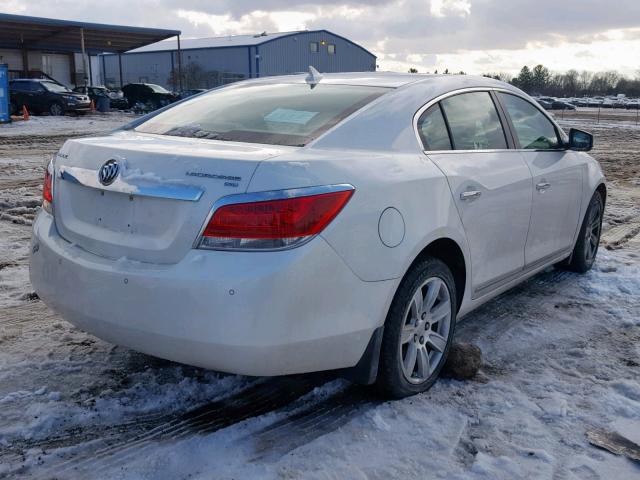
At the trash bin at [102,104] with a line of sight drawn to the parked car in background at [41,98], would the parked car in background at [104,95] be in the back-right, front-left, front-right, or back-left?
back-right

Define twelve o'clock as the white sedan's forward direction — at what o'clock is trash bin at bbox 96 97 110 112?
The trash bin is roughly at 10 o'clock from the white sedan.

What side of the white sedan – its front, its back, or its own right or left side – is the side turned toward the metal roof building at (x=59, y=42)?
left

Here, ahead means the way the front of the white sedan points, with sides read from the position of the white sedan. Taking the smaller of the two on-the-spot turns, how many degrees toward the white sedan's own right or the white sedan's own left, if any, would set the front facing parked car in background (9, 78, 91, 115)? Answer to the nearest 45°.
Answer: approximately 90° to the white sedan's own left

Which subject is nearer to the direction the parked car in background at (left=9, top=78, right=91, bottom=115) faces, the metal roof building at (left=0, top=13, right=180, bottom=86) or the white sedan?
the white sedan

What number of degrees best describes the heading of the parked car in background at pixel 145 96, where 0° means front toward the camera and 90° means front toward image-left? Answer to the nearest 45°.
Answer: approximately 315°

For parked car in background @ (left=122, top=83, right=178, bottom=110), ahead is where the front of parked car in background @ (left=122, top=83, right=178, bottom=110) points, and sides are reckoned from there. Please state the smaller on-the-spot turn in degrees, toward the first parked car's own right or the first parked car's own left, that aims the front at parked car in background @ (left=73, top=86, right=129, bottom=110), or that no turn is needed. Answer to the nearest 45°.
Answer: approximately 135° to the first parked car's own right

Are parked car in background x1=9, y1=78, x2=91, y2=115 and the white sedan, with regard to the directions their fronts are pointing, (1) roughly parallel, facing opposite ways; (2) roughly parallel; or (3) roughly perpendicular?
roughly perpendicular

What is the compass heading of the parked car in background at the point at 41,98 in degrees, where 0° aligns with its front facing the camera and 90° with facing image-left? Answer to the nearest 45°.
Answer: approximately 315°

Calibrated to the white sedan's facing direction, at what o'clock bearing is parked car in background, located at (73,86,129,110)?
The parked car in background is roughly at 10 o'clock from the white sedan.

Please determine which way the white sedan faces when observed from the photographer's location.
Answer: facing away from the viewer and to the right of the viewer
